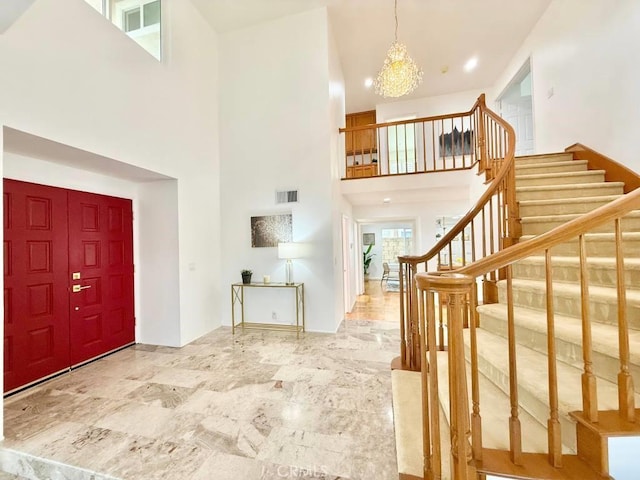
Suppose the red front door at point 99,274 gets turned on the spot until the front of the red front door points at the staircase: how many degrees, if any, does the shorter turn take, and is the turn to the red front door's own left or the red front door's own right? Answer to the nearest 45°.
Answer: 0° — it already faces it

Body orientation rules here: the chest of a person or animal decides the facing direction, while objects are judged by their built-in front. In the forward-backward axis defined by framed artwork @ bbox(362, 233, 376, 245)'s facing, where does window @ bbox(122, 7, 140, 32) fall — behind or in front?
in front

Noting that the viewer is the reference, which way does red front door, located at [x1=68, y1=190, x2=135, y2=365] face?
facing the viewer and to the right of the viewer

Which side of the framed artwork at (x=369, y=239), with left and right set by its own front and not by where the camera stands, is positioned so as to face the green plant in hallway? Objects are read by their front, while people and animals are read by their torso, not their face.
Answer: front

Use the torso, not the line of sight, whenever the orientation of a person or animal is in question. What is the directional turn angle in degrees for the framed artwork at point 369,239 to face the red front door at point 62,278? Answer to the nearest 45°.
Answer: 0° — it already faces it

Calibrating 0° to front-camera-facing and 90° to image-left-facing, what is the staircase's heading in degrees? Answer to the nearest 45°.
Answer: approximately 45°

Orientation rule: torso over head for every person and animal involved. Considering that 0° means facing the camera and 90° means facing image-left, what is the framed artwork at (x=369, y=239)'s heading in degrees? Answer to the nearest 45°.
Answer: approximately 0°

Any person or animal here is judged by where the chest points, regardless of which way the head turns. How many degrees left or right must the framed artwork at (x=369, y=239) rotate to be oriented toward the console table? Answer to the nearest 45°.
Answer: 0° — it already faces it

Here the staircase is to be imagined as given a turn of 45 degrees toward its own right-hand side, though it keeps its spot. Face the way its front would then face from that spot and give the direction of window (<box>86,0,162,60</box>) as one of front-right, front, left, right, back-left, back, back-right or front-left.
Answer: front

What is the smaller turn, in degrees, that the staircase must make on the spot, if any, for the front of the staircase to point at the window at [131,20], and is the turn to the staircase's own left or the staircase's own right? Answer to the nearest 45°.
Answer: approximately 45° to the staircase's own right
